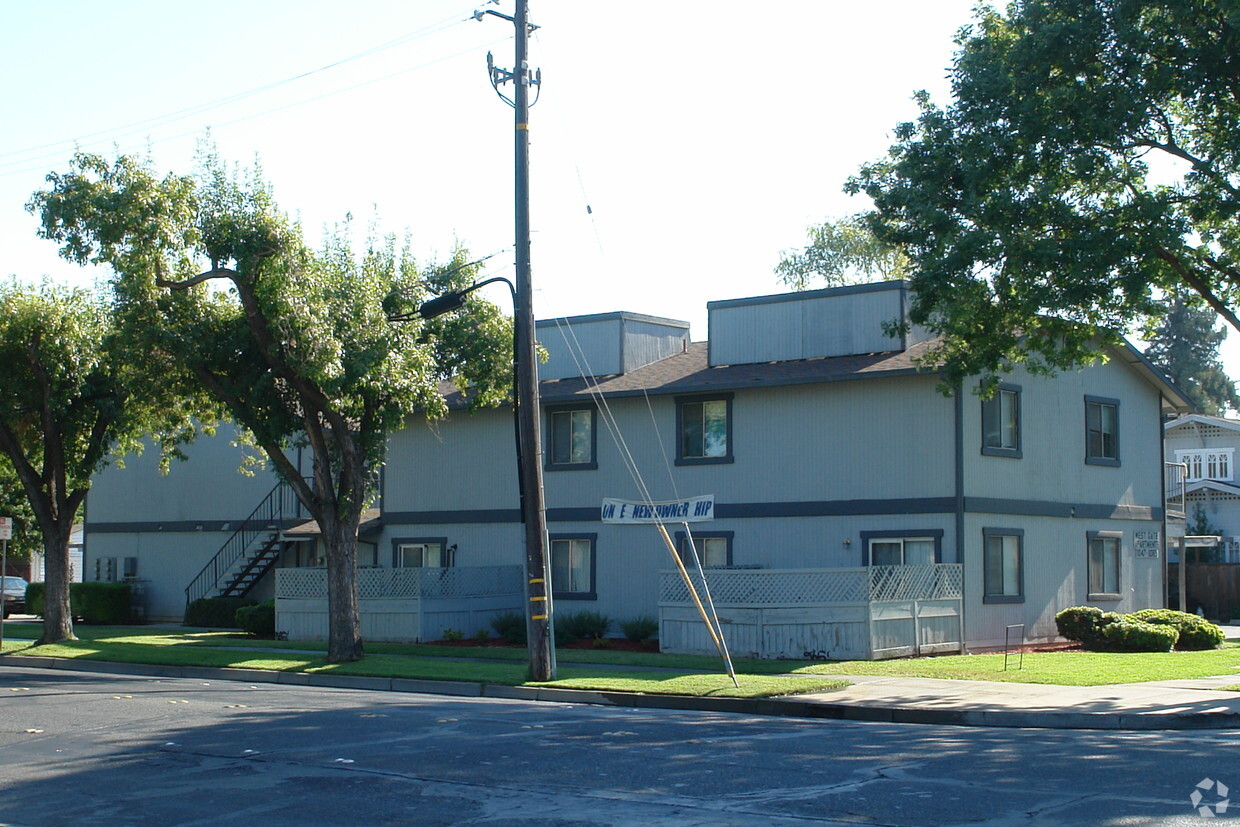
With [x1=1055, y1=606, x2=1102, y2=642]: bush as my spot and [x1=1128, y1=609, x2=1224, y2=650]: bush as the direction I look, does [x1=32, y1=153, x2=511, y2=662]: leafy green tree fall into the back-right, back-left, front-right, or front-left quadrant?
back-right

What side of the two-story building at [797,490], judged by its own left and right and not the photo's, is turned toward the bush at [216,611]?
right

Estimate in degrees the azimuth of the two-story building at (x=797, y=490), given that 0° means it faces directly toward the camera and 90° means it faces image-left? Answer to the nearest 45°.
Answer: approximately 45°

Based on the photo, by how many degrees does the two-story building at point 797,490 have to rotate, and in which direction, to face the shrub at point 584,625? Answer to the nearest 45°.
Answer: approximately 45° to its right

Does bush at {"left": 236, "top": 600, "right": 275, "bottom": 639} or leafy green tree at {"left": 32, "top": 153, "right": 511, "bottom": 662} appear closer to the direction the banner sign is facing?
the leafy green tree

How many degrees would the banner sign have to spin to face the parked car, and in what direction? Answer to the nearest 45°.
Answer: approximately 135° to its right

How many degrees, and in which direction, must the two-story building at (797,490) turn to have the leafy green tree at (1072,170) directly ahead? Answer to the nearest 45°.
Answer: approximately 45° to its left

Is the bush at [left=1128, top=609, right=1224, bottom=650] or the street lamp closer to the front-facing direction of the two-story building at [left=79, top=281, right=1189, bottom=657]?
the street lamp

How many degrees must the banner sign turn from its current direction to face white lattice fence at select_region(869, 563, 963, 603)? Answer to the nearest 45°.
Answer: approximately 45° to its left

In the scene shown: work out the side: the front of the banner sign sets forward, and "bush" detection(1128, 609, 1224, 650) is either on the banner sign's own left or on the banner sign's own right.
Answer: on the banner sign's own left
